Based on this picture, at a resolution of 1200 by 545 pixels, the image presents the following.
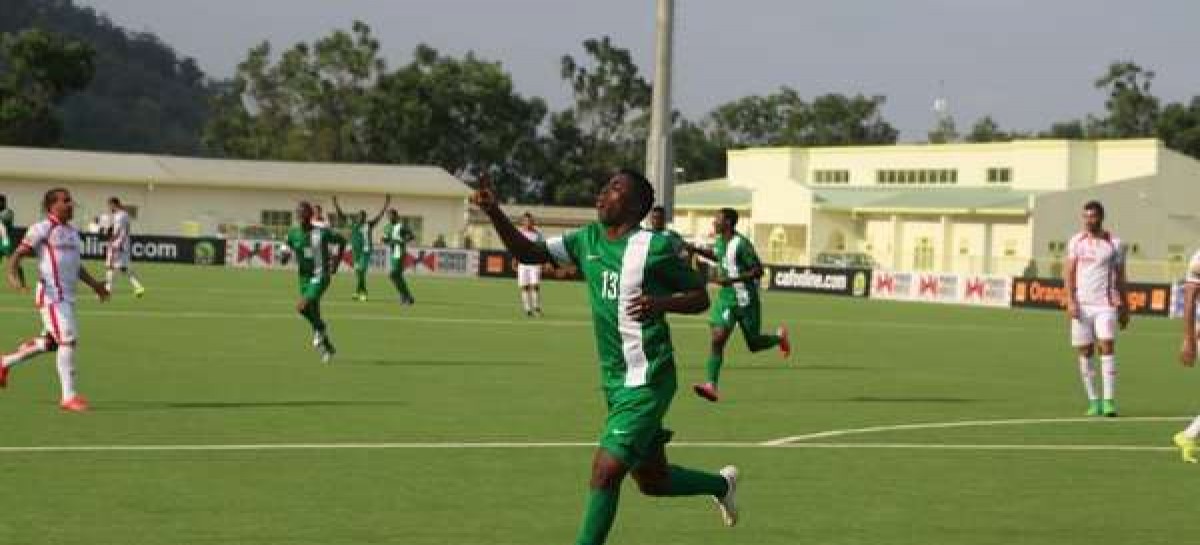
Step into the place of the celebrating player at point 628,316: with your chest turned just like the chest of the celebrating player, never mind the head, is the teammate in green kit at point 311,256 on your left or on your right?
on your right

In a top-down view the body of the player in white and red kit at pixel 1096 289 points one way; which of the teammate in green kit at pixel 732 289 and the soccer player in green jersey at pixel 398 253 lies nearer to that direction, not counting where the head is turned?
the teammate in green kit

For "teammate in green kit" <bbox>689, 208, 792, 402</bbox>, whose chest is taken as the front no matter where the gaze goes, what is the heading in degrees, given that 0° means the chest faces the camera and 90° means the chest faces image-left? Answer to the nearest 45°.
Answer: approximately 90°

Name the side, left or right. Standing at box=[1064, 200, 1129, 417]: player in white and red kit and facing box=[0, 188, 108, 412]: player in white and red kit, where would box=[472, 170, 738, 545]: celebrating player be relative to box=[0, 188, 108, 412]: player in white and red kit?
left

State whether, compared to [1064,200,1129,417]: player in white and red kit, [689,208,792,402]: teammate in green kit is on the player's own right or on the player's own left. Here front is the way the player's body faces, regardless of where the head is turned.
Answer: on the player's own right

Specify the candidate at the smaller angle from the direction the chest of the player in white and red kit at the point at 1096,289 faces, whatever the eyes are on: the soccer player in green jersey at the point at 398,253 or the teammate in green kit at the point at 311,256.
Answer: the teammate in green kit

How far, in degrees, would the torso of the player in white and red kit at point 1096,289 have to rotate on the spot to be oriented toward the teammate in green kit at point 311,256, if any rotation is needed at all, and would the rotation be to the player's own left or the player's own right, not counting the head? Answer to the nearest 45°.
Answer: approximately 90° to the player's own right

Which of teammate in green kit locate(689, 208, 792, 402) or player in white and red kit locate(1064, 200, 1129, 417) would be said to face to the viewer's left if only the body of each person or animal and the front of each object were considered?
the teammate in green kit

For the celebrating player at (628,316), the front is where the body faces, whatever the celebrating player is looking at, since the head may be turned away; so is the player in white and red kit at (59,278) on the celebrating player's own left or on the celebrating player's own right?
on the celebrating player's own right

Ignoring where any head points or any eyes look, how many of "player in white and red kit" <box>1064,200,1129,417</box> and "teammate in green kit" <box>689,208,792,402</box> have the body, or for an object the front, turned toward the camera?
1
